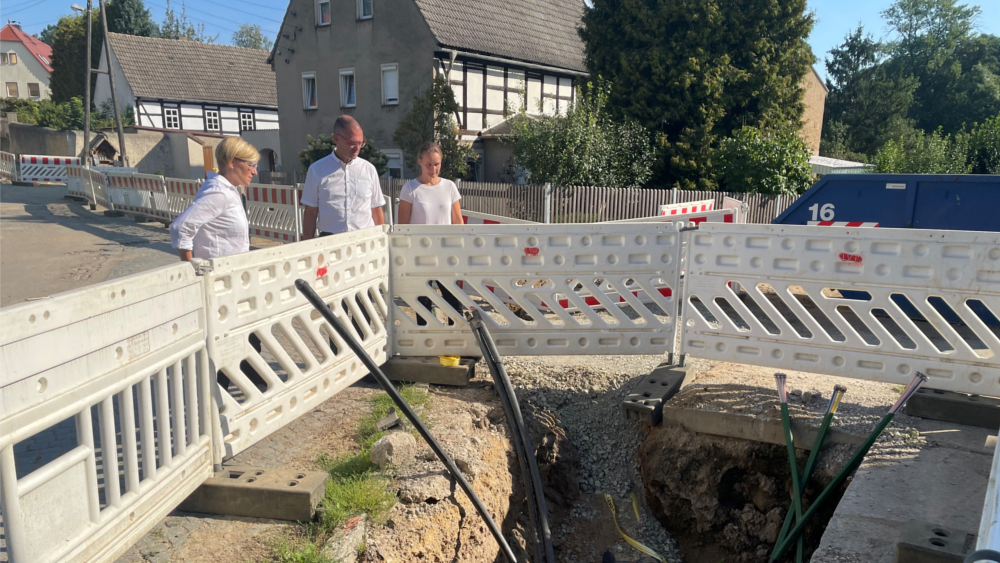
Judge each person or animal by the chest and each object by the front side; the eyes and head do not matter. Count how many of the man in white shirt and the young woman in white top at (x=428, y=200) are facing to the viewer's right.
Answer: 0

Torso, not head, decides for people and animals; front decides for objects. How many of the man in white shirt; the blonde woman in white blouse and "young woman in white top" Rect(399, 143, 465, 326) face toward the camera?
2

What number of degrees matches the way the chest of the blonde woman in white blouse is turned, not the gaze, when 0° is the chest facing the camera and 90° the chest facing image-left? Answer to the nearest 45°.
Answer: approximately 270°

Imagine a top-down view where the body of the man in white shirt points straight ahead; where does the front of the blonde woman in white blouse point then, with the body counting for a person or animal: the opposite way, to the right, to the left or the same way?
to the left

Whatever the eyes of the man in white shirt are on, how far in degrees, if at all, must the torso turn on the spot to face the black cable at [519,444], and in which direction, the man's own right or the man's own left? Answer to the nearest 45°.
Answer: approximately 45° to the man's own left

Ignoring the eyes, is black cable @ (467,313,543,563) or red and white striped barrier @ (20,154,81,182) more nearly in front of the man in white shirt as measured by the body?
the black cable

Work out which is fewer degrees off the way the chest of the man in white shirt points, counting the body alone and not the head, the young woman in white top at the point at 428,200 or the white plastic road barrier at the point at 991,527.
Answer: the white plastic road barrier

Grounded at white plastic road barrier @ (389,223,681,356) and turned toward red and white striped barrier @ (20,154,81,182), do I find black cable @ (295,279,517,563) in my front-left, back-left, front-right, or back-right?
back-left

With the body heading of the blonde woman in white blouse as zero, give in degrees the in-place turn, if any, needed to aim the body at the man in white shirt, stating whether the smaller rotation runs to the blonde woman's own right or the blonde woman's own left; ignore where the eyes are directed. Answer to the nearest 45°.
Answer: approximately 45° to the blonde woman's own left

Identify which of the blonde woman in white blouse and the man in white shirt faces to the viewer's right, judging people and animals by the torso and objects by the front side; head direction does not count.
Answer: the blonde woman in white blouse

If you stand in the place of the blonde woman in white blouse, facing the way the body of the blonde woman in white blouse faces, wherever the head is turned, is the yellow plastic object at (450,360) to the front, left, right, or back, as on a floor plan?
front

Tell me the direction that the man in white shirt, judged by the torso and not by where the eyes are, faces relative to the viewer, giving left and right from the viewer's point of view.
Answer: facing the viewer

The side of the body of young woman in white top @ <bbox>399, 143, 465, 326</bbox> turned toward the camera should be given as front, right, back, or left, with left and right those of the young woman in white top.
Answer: front

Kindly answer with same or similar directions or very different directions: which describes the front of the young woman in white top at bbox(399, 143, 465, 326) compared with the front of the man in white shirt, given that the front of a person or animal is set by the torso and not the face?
same or similar directions

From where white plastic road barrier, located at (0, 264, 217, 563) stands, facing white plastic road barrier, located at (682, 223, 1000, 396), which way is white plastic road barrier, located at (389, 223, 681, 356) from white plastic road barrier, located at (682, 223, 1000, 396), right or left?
left

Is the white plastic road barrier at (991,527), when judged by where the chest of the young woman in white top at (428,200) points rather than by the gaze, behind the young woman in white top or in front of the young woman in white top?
in front

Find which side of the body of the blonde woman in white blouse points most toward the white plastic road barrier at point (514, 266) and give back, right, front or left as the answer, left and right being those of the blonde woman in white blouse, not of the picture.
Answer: front

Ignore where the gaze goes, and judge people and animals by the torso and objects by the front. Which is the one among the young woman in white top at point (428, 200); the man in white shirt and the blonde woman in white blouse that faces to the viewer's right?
the blonde woman in white blouse

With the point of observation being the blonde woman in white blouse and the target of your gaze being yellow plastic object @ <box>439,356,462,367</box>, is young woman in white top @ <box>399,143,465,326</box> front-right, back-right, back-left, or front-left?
front-left
